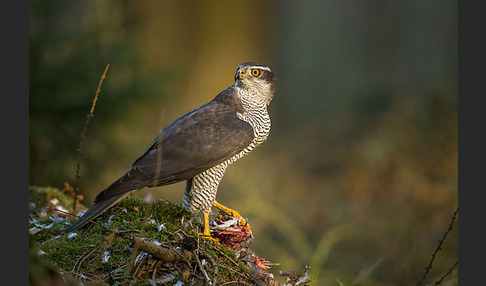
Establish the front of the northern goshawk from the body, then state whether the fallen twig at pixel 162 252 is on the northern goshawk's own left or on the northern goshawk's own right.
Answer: on the northern goshawk's own right

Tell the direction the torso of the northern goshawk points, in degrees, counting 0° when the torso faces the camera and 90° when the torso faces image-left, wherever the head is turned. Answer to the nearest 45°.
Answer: approximately 270°
